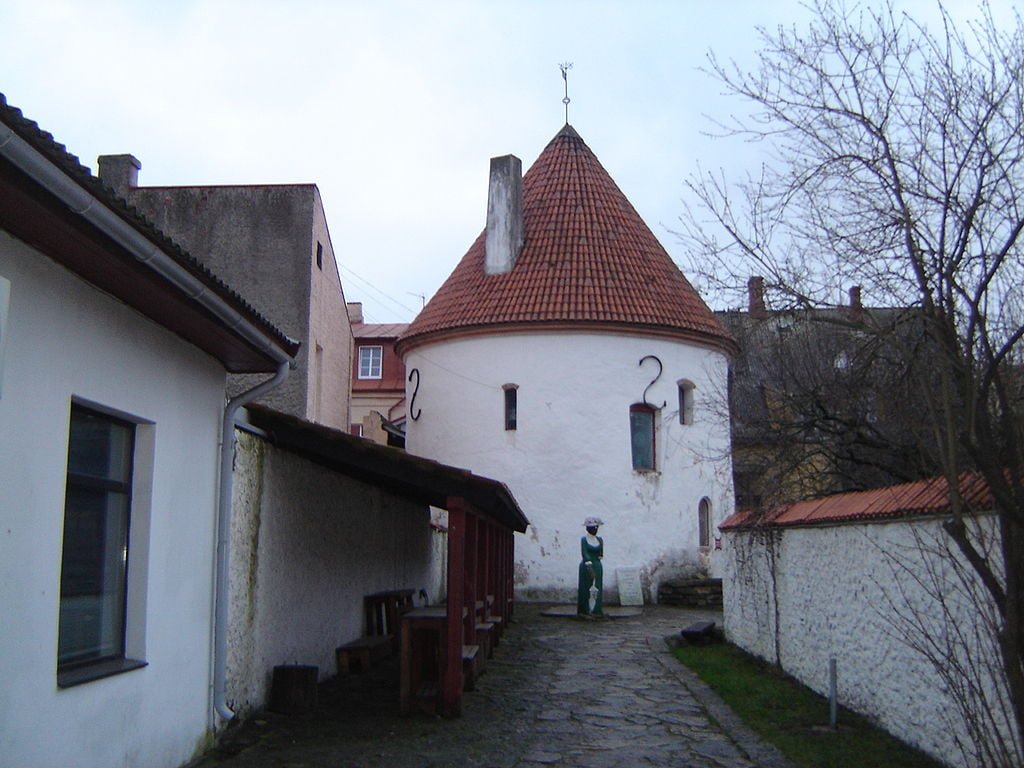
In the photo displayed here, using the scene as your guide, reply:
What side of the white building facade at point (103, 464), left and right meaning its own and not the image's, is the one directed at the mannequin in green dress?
left

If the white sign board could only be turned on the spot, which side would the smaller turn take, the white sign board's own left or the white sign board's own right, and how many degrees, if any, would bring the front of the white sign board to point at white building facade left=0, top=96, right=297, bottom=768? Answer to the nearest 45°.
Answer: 0° — it already faces it

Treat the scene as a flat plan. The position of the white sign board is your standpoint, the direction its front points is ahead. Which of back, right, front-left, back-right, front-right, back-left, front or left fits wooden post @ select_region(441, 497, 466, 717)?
front

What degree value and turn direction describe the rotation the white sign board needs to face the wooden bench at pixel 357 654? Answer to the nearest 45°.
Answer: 0° — it already faces it

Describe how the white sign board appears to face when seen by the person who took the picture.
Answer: facing the viewer

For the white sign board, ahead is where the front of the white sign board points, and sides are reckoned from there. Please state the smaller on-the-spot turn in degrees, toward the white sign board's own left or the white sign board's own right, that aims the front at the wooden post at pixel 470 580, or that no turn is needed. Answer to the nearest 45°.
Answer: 0° — it already faces it

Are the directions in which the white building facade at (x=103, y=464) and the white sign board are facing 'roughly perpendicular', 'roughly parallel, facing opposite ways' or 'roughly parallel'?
roughly perpendicular

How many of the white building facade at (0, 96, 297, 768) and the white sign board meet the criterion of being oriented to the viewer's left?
0

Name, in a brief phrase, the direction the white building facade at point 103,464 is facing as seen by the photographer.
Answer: facing the viewer and to the right of the viewer

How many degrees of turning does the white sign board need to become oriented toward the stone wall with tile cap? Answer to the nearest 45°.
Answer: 0° — it already faces it

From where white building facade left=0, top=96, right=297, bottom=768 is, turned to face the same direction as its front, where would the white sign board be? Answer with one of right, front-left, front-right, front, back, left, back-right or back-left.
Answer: left
